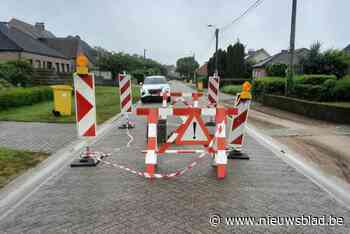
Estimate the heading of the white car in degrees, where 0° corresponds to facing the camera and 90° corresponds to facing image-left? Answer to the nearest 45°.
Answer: approximately 0°

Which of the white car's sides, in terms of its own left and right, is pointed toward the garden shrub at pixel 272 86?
left

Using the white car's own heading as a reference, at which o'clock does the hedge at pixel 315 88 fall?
The hedge is roughly at 10 o'clock from the white car.

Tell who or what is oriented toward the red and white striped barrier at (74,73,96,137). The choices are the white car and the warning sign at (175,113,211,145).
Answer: the white car

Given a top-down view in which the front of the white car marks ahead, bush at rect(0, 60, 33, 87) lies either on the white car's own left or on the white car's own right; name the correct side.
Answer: on the white car's own right

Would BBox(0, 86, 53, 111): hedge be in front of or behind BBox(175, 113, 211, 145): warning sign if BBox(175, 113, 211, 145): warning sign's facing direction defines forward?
behind

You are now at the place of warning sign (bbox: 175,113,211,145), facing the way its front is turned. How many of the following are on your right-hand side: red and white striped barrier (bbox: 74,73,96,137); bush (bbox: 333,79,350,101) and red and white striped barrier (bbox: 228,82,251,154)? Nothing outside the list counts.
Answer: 1

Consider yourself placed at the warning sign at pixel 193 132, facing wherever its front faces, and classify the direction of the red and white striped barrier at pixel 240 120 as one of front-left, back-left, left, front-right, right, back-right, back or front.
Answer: back-left

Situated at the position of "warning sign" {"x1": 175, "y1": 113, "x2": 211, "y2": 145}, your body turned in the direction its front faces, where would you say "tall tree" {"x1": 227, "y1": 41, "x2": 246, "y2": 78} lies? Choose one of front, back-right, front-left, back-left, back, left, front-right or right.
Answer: back

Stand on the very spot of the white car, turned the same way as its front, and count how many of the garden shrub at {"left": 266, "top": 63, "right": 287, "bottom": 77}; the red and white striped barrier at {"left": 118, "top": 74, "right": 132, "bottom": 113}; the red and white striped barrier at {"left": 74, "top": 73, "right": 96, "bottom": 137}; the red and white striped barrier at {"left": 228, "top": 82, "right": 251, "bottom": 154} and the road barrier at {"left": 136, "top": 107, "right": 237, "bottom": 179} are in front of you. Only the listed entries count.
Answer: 4

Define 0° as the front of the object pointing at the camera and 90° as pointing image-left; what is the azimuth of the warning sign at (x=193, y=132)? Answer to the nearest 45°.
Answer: approximately 0°

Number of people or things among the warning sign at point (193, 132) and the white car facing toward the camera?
2

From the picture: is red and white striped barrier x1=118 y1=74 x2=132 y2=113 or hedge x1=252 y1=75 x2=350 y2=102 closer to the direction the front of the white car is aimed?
the red and white striped barrier

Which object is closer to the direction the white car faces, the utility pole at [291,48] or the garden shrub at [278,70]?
the utility pole

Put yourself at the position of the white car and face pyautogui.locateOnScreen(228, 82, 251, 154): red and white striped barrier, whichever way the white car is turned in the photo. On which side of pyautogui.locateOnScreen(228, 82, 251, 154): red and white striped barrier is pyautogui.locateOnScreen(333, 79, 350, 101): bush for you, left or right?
left
